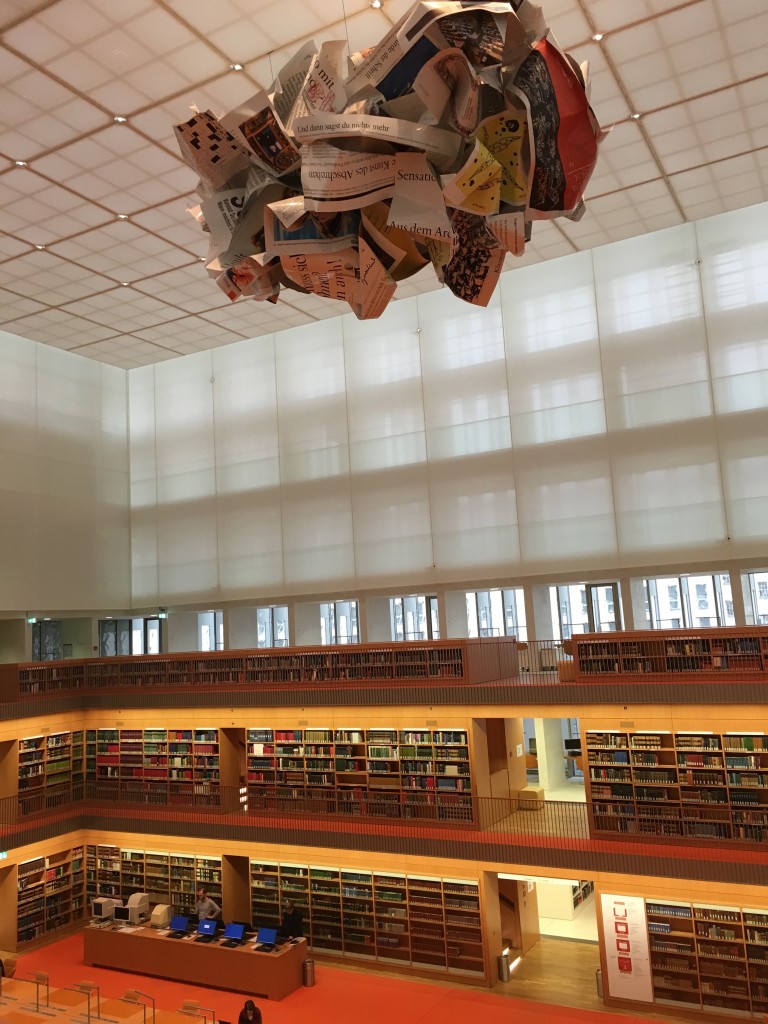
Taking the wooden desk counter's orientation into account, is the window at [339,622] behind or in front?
behind

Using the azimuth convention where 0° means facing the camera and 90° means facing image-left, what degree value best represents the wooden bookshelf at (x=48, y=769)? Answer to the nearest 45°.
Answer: approximately 315°

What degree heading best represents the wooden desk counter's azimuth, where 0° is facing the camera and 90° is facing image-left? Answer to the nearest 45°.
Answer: approximately 45°

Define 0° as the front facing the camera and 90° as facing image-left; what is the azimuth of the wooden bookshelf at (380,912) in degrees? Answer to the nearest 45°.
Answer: approximately 45°

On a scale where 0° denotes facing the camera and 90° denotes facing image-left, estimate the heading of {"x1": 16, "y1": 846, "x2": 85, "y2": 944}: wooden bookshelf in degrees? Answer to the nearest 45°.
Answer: approximately 315°

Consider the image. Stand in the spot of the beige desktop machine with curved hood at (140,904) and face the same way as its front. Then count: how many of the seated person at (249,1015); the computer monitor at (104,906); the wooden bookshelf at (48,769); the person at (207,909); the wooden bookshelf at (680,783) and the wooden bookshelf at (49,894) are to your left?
3

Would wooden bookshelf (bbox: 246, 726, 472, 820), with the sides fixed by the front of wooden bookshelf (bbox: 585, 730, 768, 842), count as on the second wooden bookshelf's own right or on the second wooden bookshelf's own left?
on the second wooden bookshelf's own right

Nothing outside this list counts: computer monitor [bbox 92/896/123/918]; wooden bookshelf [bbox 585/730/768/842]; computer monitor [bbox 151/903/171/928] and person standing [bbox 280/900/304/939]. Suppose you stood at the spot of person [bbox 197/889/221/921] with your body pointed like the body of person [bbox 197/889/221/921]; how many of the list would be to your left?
2

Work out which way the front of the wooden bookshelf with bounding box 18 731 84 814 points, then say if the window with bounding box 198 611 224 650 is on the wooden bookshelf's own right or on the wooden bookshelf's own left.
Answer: on the wooden bookshelf's own left

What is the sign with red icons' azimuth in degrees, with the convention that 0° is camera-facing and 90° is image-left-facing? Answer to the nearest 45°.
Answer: approximately 0°

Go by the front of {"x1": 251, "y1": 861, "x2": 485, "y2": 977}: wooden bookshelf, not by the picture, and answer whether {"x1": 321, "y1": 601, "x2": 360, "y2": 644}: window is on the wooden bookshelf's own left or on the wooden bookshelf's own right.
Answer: on the wooden bookshelf's own right

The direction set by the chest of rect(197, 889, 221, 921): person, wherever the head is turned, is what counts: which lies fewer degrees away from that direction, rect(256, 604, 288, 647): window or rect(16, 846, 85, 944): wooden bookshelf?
the wooden bookshelf
